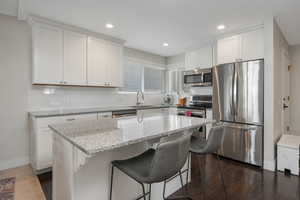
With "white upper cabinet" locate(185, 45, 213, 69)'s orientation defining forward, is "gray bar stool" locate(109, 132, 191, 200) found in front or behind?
in front

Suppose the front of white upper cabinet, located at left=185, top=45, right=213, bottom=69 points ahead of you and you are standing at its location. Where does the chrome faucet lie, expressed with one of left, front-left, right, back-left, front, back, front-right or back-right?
front-right

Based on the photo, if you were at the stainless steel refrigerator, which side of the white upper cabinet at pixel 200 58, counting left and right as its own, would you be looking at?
left

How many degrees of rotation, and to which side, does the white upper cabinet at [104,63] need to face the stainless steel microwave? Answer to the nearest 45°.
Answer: approximately 45° to its left

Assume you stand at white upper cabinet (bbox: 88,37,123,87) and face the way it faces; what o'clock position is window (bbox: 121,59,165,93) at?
The window is roughly at 9 o'clock from the white upper cabinet.

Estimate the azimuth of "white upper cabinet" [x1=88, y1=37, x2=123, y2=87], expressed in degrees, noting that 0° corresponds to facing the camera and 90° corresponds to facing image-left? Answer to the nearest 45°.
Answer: approximately 315°

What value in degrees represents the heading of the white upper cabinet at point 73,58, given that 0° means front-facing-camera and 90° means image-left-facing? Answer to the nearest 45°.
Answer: approximately 315°

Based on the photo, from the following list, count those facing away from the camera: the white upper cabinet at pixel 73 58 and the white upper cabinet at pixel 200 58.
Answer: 0

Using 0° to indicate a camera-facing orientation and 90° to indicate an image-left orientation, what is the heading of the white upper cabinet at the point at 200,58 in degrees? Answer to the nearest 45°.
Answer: approximately 45°

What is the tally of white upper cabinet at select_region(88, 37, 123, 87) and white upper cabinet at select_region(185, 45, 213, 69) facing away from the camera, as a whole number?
0
